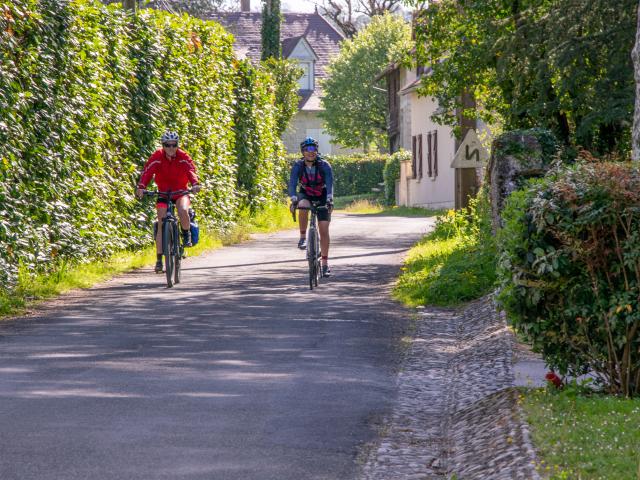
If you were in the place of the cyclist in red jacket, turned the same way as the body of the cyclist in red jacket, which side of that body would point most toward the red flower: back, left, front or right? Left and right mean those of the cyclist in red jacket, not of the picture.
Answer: front

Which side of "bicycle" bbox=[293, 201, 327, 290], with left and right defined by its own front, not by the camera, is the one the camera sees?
front

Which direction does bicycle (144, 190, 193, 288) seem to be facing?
toward the camera

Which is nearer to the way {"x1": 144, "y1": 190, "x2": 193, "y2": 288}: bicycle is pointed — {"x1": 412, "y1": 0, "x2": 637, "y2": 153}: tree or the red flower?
the red flower

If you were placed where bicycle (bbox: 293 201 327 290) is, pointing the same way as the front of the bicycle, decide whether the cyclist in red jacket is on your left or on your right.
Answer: on your right

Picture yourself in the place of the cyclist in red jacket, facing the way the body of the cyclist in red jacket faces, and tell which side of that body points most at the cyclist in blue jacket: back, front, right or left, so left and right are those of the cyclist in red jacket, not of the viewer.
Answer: left

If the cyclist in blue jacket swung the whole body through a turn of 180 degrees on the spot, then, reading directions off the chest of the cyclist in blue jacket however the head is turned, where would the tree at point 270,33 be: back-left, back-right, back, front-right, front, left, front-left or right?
front

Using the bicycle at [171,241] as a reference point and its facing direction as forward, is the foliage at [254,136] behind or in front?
behind

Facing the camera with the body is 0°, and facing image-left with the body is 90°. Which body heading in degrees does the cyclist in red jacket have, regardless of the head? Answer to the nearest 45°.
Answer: approximately 0°

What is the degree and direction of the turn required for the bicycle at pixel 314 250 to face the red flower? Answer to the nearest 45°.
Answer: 0° — it already faces it

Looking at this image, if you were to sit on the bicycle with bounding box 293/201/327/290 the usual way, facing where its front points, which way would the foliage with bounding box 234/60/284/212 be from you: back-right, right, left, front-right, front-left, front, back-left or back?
back
